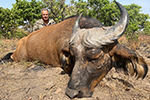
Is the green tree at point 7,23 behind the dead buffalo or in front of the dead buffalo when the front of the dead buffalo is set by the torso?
behind

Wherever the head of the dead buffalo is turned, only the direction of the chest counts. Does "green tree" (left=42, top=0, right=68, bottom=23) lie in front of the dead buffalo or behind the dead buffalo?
behind

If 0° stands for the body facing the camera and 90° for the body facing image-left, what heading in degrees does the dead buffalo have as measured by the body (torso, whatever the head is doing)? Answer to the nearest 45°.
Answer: approximately 315°
